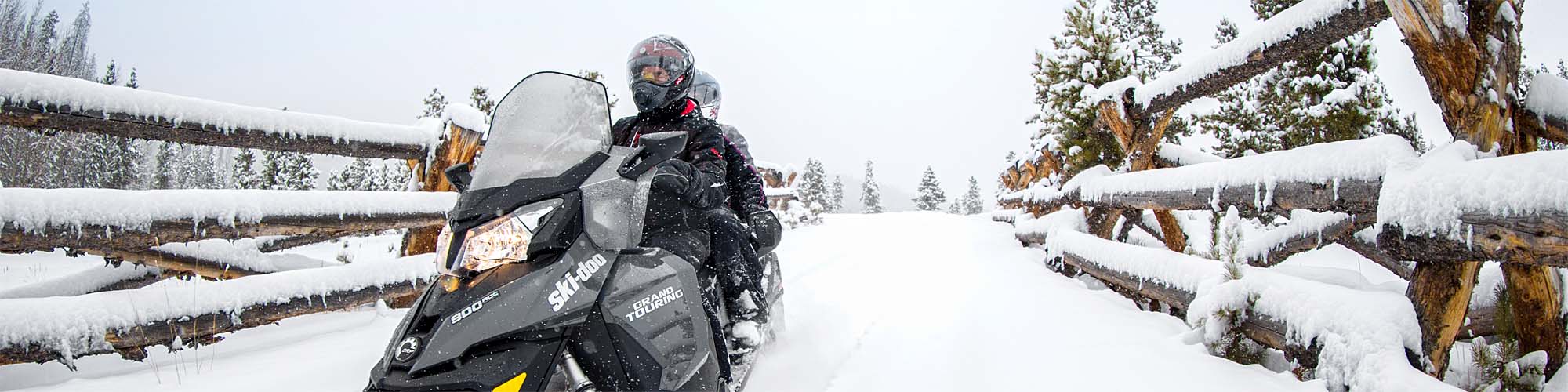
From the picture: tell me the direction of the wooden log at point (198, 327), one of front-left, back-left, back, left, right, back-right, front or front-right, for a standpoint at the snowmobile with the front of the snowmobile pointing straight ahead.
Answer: right

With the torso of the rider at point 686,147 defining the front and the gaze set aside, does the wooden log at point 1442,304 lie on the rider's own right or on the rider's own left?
on the rider's own left

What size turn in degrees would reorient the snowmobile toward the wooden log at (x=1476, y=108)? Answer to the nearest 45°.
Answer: approximately 135° to its left

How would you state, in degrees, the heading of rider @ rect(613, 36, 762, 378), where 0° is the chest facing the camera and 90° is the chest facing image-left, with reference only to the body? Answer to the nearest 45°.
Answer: approximately 45°

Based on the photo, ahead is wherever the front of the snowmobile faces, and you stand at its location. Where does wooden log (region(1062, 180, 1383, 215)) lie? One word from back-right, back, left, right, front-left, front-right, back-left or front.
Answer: back-left

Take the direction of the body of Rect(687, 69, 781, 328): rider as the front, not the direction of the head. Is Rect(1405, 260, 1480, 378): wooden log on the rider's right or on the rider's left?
on the rider's left

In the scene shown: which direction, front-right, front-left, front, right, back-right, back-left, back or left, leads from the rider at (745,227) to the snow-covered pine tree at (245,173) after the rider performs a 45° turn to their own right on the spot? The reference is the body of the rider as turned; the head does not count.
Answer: front-right

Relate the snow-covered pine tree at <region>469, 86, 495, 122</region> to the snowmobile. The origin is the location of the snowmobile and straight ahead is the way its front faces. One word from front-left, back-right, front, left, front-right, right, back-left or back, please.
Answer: back-right

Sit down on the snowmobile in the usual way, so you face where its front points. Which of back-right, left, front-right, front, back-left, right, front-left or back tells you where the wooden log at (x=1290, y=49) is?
back-left

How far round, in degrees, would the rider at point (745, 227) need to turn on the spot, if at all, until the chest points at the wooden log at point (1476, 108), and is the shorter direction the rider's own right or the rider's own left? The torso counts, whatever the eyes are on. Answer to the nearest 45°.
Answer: approximately 90° to the rider's own left

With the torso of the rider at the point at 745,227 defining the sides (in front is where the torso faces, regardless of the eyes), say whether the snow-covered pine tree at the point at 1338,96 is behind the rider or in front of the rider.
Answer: behind

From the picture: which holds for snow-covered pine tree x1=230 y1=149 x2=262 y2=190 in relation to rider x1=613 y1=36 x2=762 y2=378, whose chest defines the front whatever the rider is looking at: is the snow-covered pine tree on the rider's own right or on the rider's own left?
on the rider's own right

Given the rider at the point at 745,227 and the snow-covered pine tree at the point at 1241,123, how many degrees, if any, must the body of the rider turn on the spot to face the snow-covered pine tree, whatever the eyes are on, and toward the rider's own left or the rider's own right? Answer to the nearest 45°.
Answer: approximately 180°
